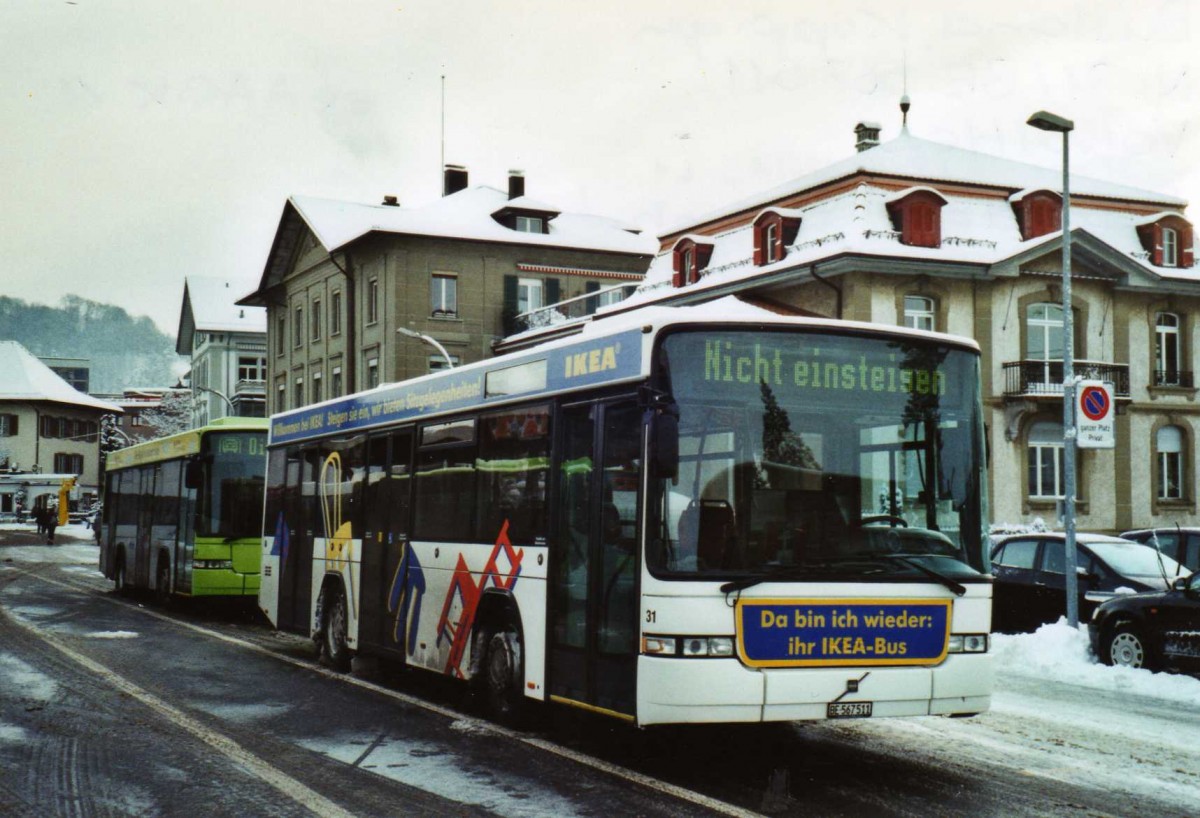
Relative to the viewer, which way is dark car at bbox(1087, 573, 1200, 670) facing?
to the viewer's left

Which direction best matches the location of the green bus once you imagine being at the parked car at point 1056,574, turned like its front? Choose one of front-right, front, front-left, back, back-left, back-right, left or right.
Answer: back-right

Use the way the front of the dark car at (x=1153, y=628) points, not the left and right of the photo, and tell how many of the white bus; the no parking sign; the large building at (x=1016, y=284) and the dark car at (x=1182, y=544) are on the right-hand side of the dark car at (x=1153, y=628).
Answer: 3

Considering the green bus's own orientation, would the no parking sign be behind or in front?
in front

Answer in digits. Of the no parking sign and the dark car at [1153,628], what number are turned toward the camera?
1

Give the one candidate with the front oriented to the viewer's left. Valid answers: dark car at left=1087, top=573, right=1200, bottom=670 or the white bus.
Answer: the dark car

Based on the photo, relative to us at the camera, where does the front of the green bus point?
facing the viewer and to the right of the viewer

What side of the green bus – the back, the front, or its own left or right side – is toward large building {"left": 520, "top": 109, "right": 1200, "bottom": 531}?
left

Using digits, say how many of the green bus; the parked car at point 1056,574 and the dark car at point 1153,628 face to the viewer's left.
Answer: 1

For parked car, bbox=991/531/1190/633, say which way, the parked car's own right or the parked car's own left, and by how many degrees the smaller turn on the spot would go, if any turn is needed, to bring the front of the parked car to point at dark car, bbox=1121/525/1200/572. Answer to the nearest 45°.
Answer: approximately 90° to the parked car's own left

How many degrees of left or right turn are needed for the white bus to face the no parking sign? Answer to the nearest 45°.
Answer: approximately 90° to its left

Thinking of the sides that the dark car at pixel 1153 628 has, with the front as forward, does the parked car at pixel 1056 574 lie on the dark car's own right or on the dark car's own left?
on the dark car's own right

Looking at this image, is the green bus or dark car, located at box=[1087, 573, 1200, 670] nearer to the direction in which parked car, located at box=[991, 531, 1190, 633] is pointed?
the dark car

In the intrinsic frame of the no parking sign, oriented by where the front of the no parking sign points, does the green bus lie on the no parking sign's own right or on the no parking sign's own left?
on the no parking sign's own right
